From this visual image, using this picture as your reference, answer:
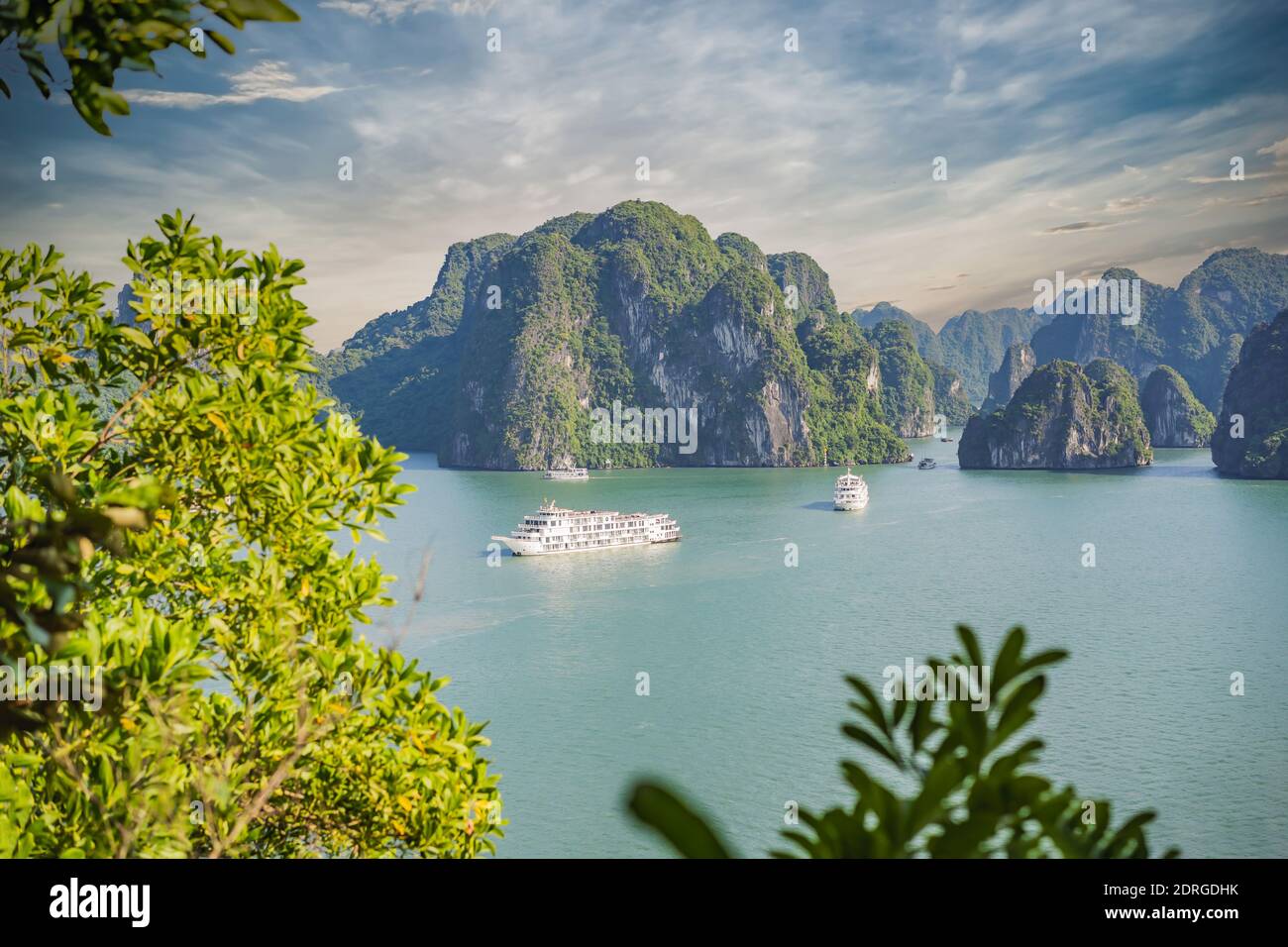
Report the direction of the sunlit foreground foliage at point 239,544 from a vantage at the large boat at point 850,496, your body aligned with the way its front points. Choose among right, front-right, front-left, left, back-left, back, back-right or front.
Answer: front

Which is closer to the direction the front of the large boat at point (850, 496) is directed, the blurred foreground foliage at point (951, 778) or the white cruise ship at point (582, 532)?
the blurred foreground foliage

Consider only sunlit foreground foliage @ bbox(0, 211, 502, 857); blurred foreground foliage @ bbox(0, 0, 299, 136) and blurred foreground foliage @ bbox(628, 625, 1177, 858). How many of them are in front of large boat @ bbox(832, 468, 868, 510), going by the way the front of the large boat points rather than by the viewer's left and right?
3

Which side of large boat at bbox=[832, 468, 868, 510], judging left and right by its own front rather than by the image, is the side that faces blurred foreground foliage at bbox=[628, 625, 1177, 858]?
front

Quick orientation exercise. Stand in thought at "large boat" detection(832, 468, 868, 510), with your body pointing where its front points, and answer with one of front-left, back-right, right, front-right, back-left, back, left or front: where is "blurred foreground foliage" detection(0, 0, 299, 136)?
front

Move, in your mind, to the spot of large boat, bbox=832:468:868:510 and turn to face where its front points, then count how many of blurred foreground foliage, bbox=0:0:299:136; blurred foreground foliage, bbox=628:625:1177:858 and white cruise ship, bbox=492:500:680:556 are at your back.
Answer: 0

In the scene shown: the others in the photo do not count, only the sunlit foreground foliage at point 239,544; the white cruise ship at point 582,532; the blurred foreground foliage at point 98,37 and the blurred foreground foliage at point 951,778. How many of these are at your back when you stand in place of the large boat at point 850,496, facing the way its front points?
0
